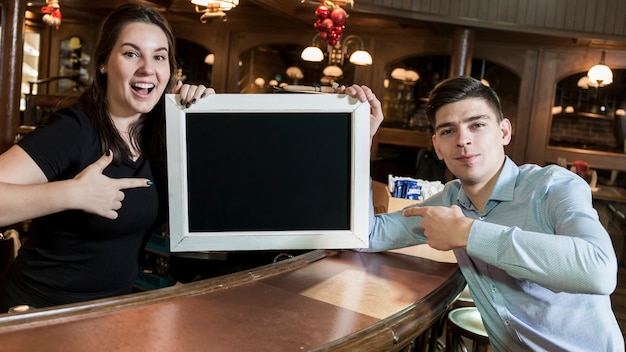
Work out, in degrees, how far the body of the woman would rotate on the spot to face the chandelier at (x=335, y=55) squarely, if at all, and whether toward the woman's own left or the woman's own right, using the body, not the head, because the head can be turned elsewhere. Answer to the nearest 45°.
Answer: approximately 90° to the woman's own left

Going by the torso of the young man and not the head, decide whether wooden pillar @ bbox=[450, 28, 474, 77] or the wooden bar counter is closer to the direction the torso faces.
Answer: the wooden bar counter

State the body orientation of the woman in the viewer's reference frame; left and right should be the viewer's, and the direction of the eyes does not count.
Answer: facing the viewer and to the right of the viewer

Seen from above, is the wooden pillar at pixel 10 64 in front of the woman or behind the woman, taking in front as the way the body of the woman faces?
behind

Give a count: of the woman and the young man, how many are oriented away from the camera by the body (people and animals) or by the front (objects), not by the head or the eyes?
0

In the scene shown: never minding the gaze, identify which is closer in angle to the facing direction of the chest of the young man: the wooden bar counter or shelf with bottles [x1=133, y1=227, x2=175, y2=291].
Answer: the wooden bar counter

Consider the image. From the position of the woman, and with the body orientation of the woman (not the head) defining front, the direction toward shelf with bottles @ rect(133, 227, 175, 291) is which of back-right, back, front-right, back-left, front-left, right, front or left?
back-left

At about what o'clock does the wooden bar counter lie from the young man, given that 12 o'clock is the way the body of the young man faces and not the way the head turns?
The wooden bar counter is roughly at 12 o'clock from the young man.

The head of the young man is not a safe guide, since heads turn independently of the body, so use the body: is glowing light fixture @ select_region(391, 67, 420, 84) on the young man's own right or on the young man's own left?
on the young man's own right

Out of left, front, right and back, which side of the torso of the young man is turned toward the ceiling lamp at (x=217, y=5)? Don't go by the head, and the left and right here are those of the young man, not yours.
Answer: right

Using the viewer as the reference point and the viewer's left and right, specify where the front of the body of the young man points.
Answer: facing the viewer and to the left of the viewer
